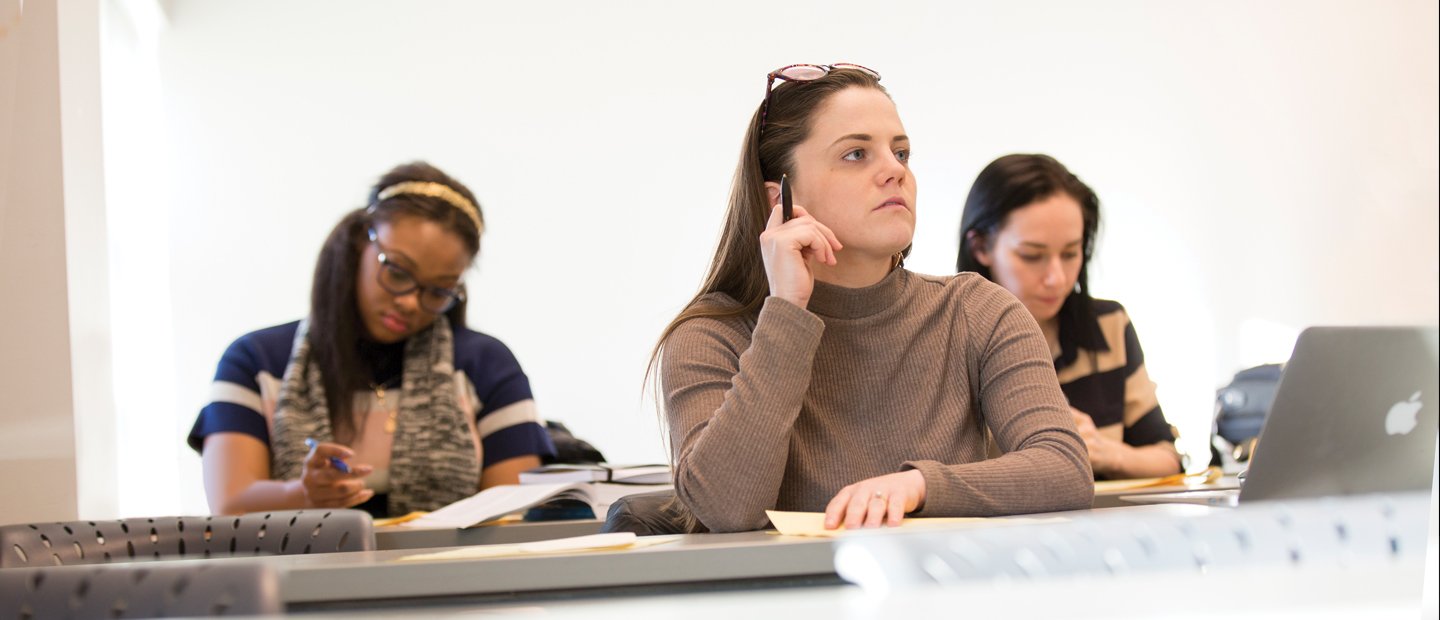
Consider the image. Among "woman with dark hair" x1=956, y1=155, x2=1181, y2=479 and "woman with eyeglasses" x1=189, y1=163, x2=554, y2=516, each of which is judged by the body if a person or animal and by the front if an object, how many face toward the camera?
2

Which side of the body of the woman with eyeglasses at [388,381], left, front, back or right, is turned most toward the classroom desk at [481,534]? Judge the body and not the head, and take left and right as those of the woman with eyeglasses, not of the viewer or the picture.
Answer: front

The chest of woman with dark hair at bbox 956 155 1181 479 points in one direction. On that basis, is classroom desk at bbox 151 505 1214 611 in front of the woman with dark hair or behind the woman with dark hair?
in front

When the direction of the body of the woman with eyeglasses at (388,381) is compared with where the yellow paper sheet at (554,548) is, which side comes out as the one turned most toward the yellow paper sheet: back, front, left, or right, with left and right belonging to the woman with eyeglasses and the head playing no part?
front

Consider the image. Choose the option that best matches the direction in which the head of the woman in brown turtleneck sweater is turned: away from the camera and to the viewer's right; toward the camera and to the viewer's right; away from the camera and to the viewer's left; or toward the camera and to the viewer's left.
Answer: toward the camera and to the viewer's right

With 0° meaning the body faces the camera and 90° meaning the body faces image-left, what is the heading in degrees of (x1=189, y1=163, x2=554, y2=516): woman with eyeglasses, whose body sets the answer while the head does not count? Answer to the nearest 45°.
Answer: approximately 0°

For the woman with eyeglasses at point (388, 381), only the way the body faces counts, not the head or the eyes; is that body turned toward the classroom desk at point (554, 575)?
yes

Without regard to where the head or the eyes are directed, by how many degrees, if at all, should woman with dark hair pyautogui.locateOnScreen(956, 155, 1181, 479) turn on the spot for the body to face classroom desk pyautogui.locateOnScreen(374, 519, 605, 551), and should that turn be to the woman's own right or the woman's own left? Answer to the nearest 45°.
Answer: approximately 45° to the woman's own right

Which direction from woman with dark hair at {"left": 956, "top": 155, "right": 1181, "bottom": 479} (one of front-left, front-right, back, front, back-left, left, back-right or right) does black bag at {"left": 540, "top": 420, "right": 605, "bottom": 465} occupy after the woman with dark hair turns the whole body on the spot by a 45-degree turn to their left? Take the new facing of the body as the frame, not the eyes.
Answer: back-right

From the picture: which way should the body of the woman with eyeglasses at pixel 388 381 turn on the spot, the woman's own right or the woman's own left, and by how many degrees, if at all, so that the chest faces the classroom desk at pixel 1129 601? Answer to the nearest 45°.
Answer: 0° — they already face it

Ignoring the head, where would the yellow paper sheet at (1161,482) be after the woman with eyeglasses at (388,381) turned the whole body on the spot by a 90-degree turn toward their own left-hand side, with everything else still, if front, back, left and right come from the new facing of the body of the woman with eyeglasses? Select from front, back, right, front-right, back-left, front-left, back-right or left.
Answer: front-right
